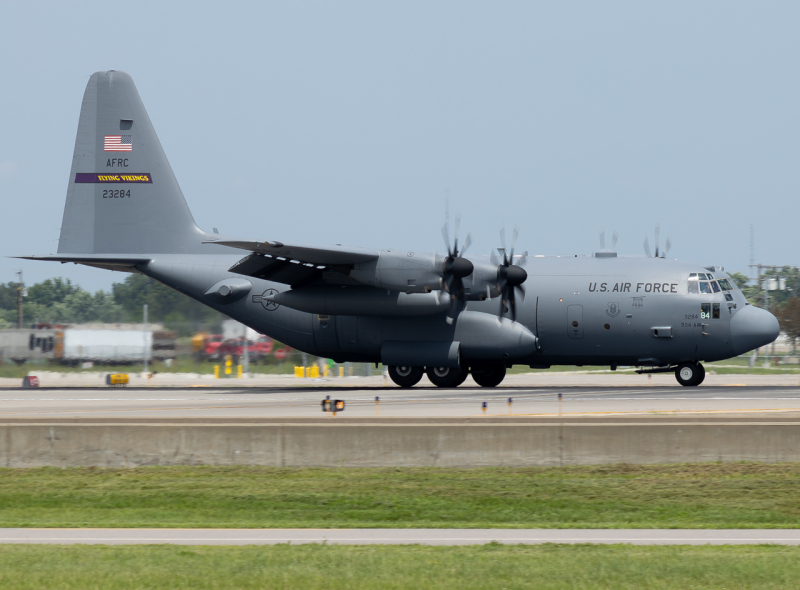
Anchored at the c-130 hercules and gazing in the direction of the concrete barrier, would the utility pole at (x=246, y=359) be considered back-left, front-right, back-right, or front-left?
back-right

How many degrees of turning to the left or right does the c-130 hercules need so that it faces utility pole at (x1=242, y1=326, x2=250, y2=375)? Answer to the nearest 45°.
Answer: approximately 135° to its left

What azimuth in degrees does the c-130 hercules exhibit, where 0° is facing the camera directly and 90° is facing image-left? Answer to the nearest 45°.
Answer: approximately 270°

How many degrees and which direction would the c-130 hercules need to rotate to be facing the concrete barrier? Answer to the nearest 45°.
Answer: approximately 90° to its right
